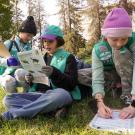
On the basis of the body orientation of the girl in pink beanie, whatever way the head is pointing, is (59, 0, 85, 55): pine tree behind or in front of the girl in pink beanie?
behind

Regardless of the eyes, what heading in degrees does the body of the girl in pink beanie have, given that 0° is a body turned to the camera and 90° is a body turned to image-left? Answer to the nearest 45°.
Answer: approximately 0°
